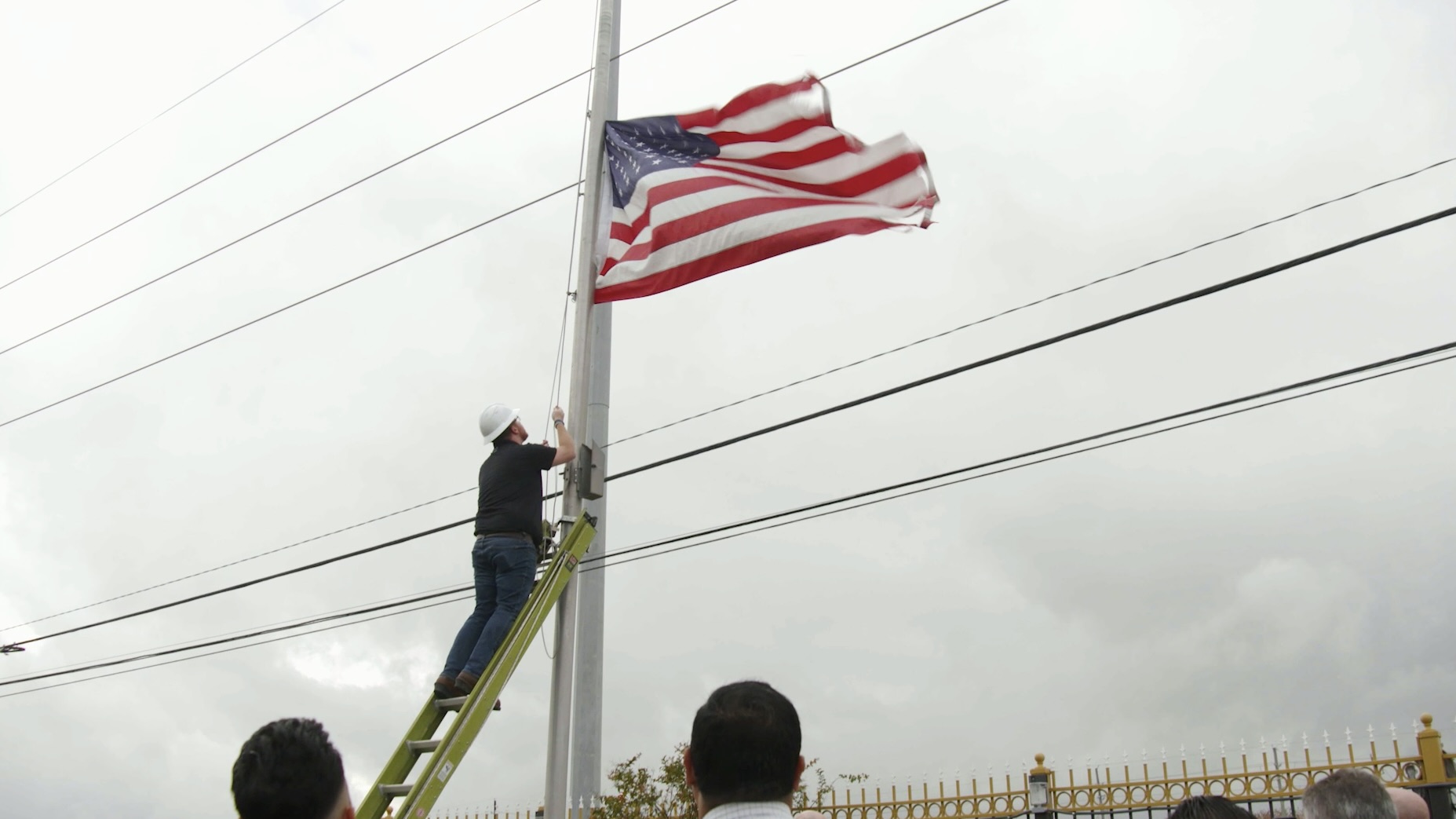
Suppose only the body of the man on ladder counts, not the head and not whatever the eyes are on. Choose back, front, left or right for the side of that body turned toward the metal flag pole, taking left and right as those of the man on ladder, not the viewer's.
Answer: front

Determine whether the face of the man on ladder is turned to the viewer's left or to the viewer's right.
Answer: to the viewer's right

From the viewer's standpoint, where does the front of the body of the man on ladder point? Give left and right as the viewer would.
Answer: facing away from the viewer and to the right of the viewer
